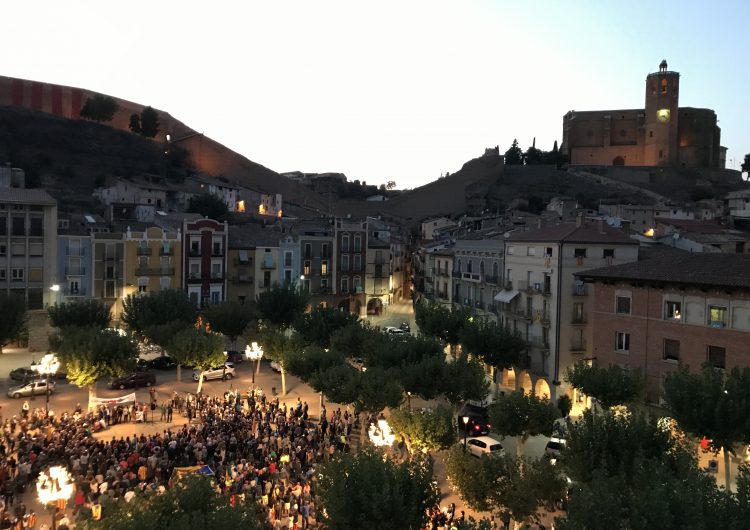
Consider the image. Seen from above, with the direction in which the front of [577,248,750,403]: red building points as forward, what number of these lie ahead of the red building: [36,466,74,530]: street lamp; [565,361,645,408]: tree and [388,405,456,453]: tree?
3

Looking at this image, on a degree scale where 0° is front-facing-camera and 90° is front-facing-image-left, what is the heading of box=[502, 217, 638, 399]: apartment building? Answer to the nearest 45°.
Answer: approximately 45°

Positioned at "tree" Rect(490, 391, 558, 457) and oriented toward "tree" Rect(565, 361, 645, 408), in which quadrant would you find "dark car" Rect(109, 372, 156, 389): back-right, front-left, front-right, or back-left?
back-left

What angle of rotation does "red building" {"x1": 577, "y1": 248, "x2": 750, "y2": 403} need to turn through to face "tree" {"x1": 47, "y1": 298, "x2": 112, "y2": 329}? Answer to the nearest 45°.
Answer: approximately 45° to its right

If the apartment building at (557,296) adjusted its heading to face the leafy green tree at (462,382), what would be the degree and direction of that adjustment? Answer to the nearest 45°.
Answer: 0° — it already faces it

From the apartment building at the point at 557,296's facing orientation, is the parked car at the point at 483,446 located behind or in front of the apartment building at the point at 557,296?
in front

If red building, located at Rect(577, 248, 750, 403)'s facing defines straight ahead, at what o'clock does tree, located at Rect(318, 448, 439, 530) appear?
The tree is roughly at 11 o'clock from the red building.

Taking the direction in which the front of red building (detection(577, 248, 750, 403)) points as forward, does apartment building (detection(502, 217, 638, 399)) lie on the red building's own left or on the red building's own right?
on the red building's own right

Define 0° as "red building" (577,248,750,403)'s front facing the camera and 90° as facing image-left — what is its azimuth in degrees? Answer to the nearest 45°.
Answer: approximately 45°

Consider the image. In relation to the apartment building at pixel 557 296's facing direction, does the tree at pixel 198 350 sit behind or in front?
in front

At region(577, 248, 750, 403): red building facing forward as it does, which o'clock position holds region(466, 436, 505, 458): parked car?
The parked car is roughly at 12 o'clock from the red building.

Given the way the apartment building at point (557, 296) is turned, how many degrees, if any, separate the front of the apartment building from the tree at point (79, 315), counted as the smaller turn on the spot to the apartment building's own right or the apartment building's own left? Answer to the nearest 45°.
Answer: approximately 45° to the apartment building's own right

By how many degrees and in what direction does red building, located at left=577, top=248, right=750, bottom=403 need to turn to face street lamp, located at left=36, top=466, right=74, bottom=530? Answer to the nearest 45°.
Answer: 0° — it already faces it
